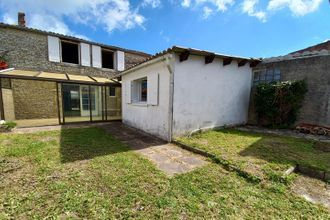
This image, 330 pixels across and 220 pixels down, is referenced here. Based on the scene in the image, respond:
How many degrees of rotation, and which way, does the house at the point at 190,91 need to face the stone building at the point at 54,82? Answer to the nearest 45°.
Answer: approximately 45° to its right

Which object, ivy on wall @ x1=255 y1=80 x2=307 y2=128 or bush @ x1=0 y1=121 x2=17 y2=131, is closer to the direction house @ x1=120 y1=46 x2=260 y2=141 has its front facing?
the bush

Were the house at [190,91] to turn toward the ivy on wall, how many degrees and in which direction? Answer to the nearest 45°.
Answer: approximately 135° to its left

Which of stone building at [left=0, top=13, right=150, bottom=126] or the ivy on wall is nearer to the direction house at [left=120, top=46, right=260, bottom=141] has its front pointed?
the stone building

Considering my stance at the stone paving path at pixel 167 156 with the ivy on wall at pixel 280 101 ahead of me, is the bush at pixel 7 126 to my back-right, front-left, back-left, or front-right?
back-left

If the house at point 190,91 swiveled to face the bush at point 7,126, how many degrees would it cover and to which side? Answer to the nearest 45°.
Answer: approximately 45° to its right

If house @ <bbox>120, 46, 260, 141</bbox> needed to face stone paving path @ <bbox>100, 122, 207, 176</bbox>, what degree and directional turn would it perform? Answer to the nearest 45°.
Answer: approximately 45° to its left

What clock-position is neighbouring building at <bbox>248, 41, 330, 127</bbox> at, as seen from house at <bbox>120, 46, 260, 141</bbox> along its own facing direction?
The neighbouring building is roughly at 7 o'clock from the house.

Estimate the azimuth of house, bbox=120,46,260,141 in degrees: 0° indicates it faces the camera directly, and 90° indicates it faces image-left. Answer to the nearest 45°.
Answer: approximately 45°
